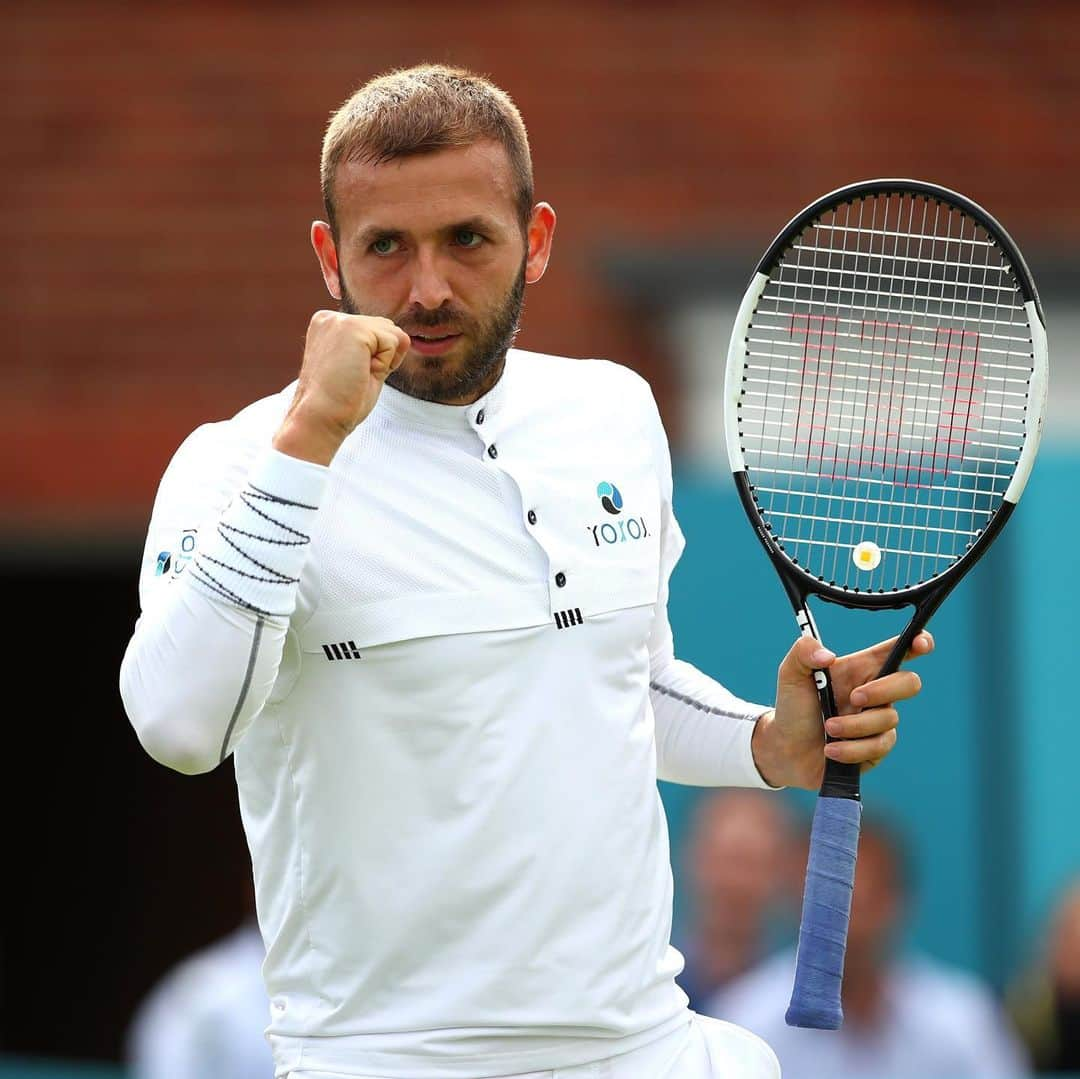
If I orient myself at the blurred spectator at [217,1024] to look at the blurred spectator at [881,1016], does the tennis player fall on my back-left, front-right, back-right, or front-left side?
front-right

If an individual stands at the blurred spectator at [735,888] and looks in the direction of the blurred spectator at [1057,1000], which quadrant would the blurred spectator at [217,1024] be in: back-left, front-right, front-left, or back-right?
back-right

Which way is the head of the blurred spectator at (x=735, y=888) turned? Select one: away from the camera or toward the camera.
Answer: toward the camera

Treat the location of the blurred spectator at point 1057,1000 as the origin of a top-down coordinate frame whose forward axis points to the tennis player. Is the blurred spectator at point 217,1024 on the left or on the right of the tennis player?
right

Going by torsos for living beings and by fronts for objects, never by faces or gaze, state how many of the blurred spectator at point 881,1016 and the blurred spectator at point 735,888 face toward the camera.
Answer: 2

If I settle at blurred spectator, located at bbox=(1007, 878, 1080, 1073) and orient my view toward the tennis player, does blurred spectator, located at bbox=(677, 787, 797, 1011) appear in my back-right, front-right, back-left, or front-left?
front-right

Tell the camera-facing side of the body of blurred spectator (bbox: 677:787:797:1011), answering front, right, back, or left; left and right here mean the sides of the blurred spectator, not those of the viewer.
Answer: front

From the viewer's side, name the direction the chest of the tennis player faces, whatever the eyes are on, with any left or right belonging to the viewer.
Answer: facing the viewer and to the right of the viewer

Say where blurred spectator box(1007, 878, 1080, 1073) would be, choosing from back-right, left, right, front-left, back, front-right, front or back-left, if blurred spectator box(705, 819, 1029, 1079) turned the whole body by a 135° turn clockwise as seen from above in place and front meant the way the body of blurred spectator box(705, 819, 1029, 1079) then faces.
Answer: right

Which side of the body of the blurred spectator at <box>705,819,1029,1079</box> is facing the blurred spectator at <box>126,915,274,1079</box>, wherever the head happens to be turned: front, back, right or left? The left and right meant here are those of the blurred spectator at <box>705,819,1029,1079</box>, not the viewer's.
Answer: right

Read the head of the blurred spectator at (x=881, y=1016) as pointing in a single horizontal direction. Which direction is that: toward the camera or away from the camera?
toward the camera

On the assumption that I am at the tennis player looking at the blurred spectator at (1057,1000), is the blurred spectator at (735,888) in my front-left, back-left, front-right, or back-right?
front-left

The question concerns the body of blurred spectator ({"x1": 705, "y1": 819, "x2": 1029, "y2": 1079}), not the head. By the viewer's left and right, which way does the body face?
facing the viewer
